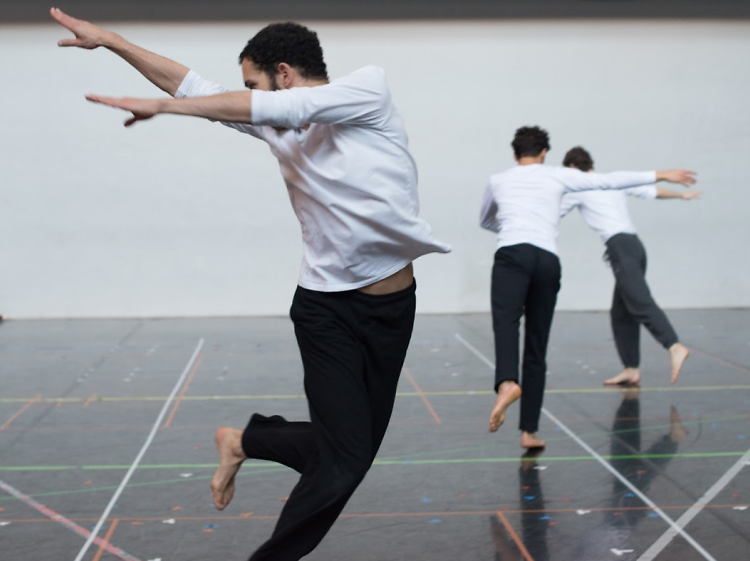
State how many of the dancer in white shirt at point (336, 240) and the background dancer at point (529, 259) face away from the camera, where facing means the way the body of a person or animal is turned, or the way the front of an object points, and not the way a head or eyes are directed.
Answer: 1

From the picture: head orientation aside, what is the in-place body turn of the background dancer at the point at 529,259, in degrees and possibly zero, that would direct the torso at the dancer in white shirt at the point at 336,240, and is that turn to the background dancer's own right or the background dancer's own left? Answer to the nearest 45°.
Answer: approximately 180°

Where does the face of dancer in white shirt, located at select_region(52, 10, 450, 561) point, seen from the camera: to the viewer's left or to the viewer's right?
to the viewer's left

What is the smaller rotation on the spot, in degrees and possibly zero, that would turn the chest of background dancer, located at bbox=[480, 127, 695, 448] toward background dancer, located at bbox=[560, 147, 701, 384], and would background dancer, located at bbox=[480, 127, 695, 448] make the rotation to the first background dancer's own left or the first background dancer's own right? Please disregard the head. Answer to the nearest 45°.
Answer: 0° — they already face them

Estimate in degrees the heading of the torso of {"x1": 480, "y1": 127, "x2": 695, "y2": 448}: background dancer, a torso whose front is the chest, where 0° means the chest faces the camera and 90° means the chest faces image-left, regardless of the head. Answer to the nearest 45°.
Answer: approximately 180°

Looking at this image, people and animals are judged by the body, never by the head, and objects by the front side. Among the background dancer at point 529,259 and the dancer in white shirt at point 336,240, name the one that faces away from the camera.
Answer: the background dancer

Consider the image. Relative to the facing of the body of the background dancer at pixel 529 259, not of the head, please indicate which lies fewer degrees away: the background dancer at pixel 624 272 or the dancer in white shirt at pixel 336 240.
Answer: the background dancer
